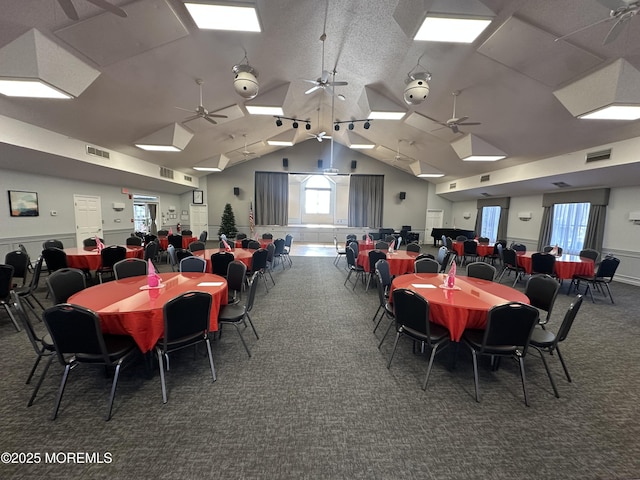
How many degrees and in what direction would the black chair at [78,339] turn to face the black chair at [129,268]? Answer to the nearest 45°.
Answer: approximately 45° to its left

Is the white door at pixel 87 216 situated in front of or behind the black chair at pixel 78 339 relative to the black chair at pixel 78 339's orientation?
in front

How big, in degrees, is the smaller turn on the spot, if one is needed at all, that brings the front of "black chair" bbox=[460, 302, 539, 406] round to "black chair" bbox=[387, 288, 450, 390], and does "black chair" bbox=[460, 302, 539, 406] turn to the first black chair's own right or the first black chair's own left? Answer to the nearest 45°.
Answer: approximately 45° to the first black chair's own left

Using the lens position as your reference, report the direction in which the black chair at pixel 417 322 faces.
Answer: facing away from the viewer and to the right of the viewer

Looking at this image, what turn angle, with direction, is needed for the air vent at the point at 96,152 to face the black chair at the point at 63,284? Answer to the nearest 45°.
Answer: approximately 45° to its right

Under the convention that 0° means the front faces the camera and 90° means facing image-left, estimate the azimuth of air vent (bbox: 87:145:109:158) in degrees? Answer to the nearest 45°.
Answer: approximately 315°

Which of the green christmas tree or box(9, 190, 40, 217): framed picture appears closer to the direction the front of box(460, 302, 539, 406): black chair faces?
the green christmas tree

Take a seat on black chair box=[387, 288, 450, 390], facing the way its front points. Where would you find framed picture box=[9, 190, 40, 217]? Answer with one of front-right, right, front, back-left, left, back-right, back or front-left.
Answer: back-left

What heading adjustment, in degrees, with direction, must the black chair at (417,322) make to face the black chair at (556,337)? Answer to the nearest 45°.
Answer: approximately 45° to its right

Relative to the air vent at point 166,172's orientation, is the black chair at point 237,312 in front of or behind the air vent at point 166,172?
in front

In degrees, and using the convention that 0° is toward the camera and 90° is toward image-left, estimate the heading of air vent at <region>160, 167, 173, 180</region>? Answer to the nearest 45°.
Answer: approximately 315°
